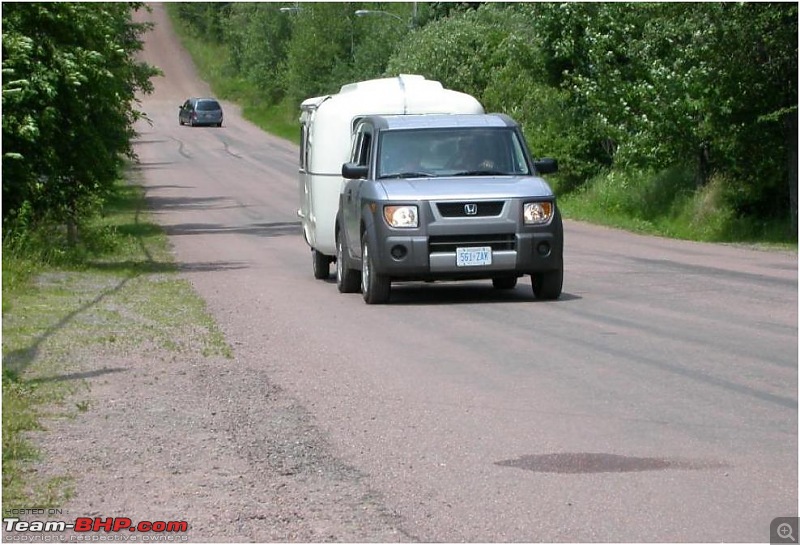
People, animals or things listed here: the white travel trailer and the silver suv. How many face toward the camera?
2

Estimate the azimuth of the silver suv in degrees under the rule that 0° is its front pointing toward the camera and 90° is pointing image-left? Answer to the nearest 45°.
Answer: approximately 0°

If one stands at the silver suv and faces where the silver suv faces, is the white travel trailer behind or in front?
behind

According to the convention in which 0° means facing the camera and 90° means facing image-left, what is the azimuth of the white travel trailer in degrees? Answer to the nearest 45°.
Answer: approximately 0°

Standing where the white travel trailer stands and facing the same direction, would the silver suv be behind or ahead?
ahead
